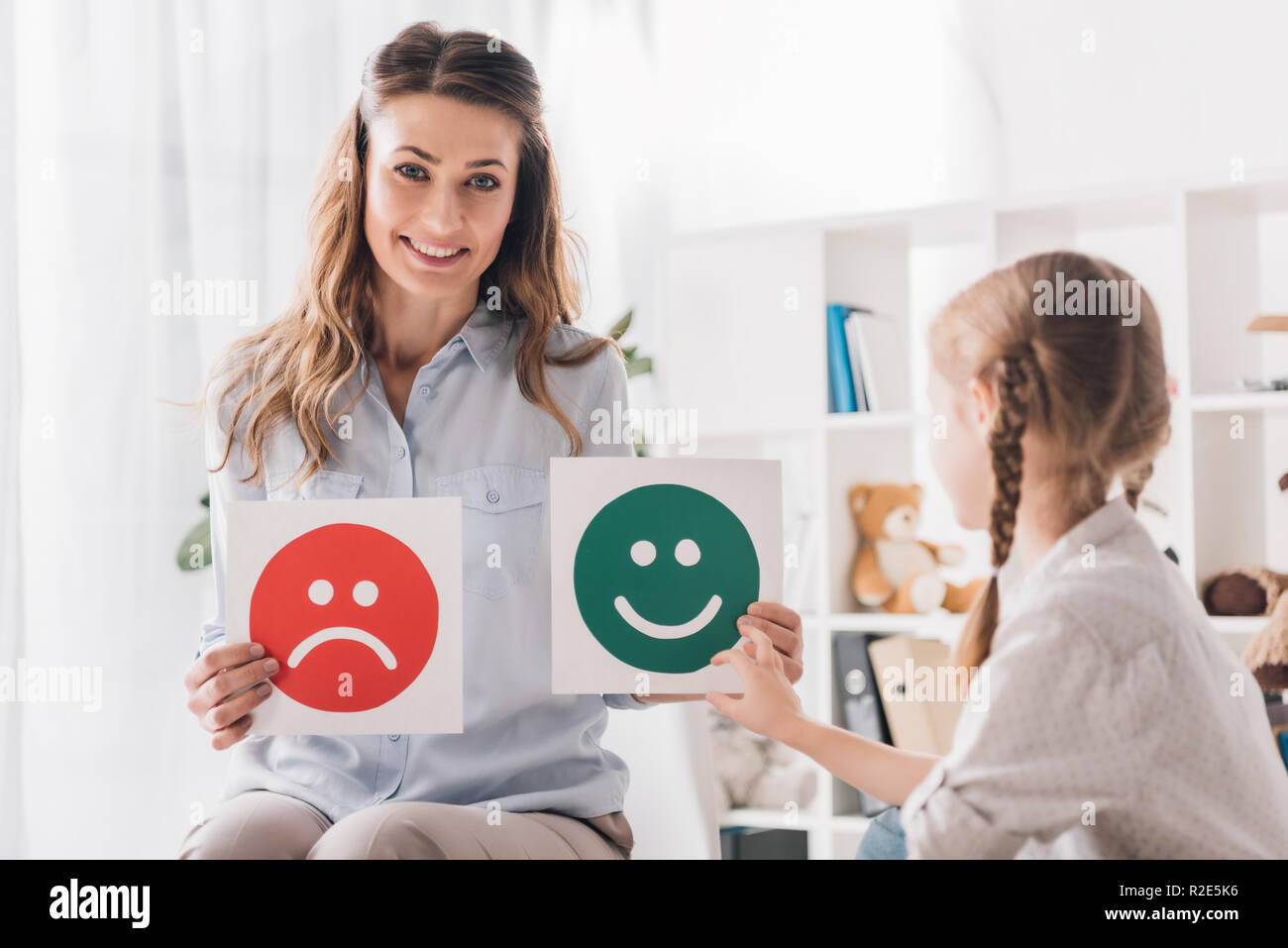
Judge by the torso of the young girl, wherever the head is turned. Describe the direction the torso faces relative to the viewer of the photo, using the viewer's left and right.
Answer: facing away from the viewer and to the left of the viewer

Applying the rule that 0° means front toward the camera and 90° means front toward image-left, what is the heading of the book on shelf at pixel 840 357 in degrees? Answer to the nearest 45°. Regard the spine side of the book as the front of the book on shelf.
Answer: approximately 0°

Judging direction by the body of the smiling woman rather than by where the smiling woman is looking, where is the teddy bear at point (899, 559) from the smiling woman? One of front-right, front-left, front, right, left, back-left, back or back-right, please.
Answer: back-left

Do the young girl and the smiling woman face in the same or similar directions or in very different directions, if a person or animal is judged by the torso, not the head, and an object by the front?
very different directions

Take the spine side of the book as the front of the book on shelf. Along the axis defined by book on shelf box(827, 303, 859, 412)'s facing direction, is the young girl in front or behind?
in front

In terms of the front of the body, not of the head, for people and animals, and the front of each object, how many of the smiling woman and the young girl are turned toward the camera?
1

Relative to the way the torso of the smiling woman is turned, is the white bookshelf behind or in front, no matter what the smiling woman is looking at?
behind

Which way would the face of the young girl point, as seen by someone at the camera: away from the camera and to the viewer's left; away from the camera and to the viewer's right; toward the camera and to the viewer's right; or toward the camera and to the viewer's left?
away from the camera and to the viewer's left

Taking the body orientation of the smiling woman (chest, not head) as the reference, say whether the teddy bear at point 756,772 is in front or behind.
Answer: behind

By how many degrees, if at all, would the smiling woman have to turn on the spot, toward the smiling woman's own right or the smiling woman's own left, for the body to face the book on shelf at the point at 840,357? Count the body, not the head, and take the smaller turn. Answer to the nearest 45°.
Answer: approximately 135° to the smiling woman's own left

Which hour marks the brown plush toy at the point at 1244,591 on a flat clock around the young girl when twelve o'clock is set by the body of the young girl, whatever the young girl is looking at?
The brown plush toy is roughly at 2 o'clock from the young girl.

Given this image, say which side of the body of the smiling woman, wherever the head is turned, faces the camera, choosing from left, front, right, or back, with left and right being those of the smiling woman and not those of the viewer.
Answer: front
